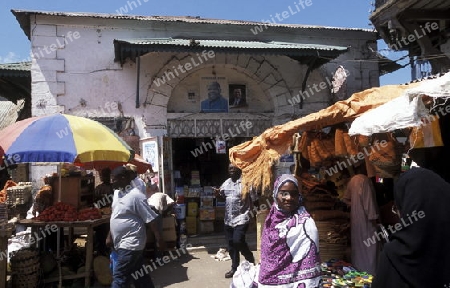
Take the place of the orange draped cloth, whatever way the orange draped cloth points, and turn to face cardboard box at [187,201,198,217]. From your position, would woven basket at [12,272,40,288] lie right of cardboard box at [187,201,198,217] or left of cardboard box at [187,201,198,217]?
left

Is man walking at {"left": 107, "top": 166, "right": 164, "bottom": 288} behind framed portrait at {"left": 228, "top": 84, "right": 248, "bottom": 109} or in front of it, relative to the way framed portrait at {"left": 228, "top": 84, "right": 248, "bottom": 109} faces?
in front

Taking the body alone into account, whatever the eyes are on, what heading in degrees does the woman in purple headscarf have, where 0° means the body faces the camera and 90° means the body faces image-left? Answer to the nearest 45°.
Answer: approximately 0°

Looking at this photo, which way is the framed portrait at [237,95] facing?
toward the camera

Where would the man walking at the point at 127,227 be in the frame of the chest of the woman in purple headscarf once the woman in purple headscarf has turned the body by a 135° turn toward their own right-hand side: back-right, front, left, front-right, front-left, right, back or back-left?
front

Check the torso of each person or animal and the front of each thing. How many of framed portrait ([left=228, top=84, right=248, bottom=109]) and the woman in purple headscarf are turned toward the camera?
2

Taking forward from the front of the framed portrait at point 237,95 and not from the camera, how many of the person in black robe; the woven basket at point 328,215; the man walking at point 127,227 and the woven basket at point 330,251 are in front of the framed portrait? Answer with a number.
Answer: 4

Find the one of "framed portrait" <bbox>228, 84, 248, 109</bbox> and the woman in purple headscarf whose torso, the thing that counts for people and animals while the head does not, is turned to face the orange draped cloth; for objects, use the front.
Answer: the framed portrait
